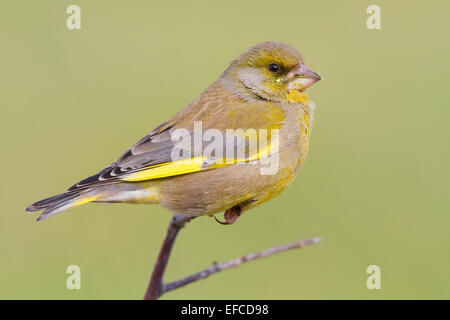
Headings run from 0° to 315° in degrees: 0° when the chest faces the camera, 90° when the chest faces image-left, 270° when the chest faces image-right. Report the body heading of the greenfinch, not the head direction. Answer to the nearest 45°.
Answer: approximately 270°
